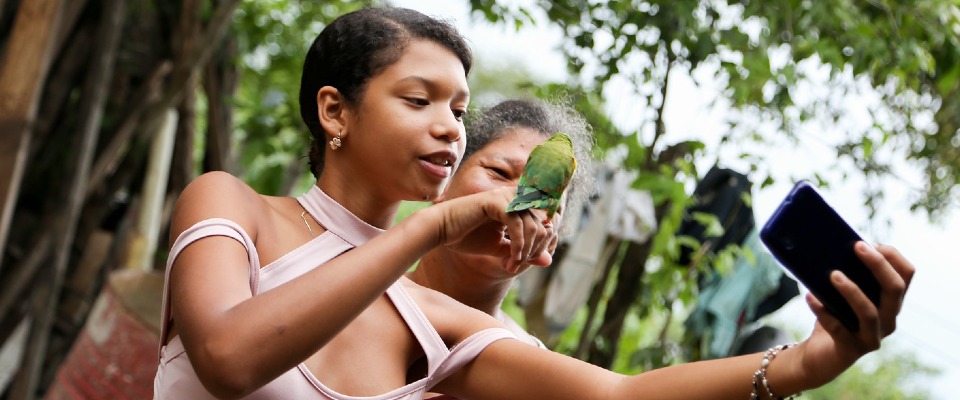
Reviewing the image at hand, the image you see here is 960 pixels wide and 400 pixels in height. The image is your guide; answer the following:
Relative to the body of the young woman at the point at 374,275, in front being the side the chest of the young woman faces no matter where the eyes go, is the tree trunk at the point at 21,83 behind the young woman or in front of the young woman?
behind

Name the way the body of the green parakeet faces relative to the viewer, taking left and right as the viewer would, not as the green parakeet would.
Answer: facing away from the viewer and to the right of the viewer

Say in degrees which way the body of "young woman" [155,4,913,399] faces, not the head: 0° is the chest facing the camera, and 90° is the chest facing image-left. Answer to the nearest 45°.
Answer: approximately 315°

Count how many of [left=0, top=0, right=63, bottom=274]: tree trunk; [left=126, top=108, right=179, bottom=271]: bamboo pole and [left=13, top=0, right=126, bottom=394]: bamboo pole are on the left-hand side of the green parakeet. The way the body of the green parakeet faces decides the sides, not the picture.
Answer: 3

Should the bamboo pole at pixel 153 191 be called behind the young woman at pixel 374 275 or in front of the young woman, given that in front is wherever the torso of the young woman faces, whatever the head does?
behind

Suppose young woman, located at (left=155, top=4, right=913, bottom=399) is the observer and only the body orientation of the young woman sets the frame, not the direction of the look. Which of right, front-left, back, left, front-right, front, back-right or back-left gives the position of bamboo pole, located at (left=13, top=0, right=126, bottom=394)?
back

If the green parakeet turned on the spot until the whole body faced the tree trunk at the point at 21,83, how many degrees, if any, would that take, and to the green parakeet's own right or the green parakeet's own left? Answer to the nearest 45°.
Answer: approximately 90° to the green parakeet's own left

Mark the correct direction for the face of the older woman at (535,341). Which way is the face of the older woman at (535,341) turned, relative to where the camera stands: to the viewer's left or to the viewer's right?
to the viewer's right
